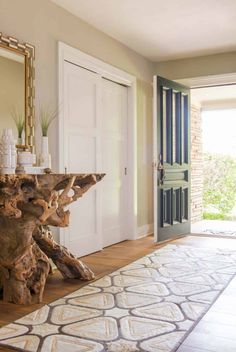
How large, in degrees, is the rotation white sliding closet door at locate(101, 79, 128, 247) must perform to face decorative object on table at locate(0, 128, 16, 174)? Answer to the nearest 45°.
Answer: approximately 45° to its right

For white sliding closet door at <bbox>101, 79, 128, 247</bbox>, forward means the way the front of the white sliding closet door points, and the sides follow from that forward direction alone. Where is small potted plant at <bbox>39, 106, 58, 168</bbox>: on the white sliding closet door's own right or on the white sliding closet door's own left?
on the white sliding closet door's own right

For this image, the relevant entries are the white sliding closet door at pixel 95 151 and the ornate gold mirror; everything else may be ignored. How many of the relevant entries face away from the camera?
0

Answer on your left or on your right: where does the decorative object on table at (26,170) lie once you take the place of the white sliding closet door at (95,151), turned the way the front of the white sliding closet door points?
on your right

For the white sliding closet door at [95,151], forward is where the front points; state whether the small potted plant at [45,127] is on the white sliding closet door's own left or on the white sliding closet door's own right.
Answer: on the white sliding closet door's own right

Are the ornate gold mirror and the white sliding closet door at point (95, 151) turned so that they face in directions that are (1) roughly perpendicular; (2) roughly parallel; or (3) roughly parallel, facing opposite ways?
roughly parallel

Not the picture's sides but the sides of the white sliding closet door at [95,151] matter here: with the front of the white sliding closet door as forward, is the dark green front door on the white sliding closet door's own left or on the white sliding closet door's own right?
on the white sliding closet door's own left

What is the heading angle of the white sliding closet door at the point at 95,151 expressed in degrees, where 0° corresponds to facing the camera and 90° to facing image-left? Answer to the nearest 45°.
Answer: approximately 315°

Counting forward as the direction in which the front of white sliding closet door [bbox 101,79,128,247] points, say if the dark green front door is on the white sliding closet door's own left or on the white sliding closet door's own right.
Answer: on the white sliding closet door's own left

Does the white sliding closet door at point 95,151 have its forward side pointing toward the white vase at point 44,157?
no

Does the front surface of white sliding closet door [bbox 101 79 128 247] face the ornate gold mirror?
no

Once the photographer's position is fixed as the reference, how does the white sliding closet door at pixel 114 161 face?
facing the viewer and to the right of the viewer
